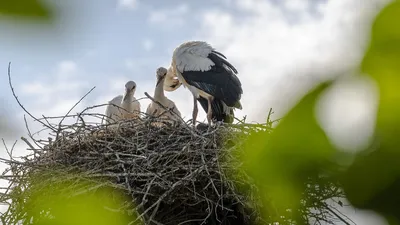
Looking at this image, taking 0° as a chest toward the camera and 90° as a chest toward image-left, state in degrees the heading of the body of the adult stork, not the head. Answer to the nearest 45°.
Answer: approximately 90°

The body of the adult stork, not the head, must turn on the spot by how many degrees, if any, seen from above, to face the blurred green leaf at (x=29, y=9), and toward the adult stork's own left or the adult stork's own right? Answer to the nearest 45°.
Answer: approximately 90° to the adult stork's own left
